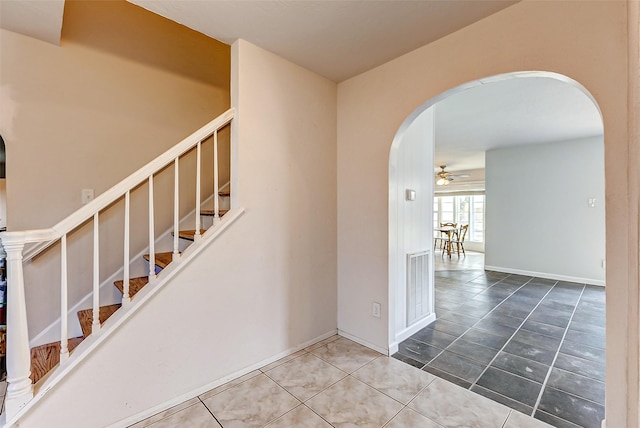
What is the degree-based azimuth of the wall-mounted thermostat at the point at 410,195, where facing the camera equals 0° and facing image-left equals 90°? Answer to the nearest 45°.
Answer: approximately 315°

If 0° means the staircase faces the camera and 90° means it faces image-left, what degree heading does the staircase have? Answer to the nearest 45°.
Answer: approximately 45°

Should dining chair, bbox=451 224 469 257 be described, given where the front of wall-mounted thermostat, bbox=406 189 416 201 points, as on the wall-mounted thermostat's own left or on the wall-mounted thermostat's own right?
on the wall-mounted thermostat's own left

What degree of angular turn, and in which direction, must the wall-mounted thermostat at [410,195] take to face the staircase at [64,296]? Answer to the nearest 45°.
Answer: approximately 90° to its right

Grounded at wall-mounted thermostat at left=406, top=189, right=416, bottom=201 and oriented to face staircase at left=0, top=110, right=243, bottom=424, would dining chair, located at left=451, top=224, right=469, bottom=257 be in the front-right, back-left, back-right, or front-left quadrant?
back-right
